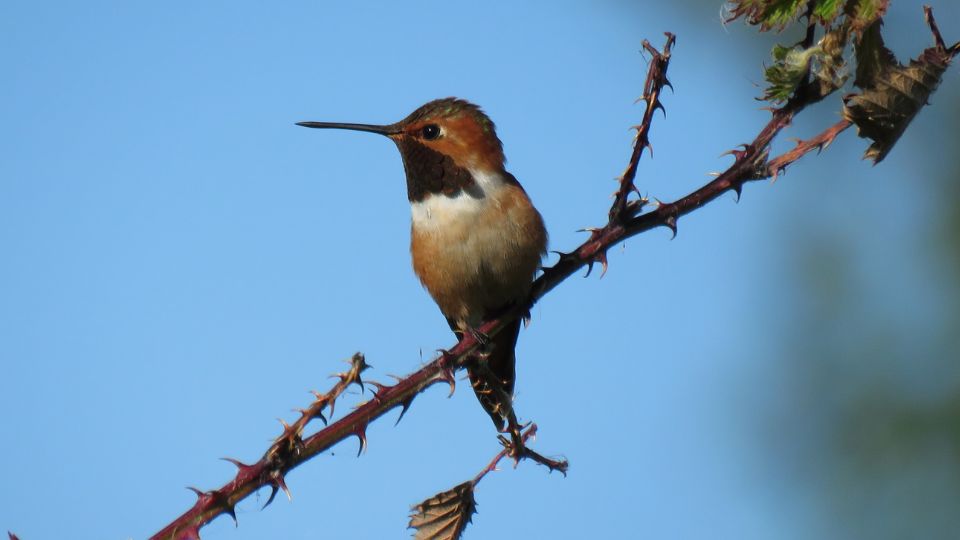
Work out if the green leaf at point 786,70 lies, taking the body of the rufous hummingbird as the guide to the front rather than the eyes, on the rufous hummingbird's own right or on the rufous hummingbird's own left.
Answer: on the rufous hummingbird's own left

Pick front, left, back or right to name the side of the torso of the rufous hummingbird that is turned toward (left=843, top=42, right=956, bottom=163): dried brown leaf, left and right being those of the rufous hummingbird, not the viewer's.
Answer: left

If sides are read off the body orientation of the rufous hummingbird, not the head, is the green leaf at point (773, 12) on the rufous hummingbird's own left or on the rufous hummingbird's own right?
on the rufous hummingbird's own left

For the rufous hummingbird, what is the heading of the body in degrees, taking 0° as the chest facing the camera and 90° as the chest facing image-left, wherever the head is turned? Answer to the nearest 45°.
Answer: approximately 45°
